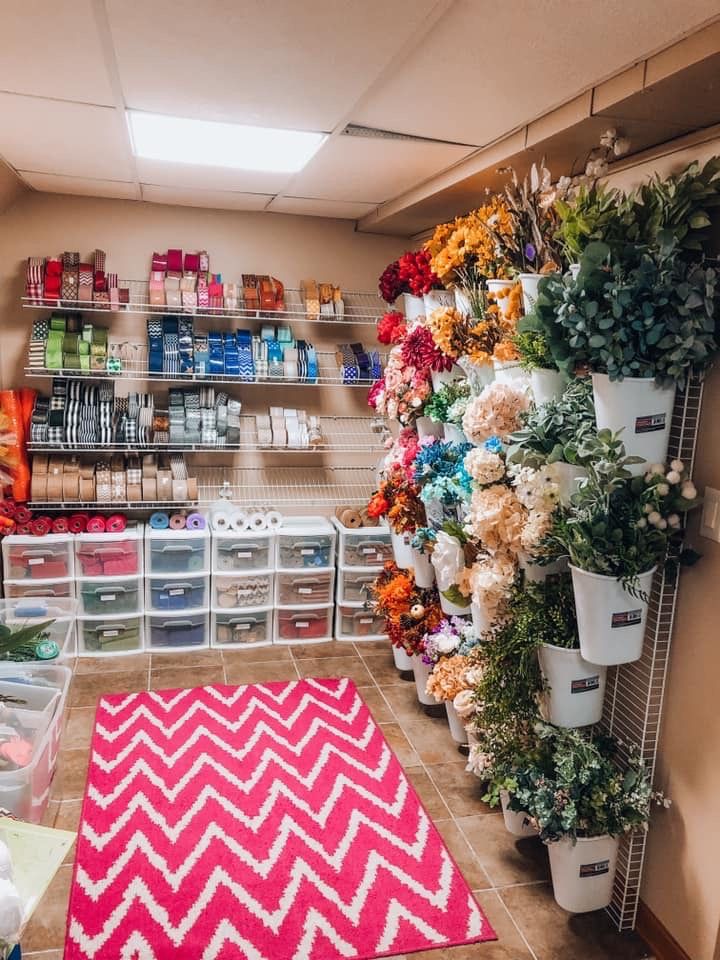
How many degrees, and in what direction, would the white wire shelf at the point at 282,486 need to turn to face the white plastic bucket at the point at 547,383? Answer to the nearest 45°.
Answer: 0° — it already faces it

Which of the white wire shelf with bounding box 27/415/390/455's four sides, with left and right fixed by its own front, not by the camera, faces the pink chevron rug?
front

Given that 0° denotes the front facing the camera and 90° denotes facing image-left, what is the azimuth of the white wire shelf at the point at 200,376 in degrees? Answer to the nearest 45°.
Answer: approximately 0°

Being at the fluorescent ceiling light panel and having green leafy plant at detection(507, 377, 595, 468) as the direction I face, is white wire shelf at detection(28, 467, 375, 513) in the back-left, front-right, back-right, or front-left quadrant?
back-left

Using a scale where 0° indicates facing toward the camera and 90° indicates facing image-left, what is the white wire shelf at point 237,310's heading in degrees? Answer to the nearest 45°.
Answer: approximately 0°

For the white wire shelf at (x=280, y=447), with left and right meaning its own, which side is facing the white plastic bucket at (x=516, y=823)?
front

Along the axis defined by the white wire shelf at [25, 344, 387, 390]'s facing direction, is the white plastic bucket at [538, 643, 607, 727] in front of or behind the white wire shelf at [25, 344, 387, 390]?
in front

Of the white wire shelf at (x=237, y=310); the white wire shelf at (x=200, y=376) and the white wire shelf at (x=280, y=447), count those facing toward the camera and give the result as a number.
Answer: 3

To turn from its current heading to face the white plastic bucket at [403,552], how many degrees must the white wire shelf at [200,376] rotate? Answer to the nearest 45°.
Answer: approximately 45° to its left
